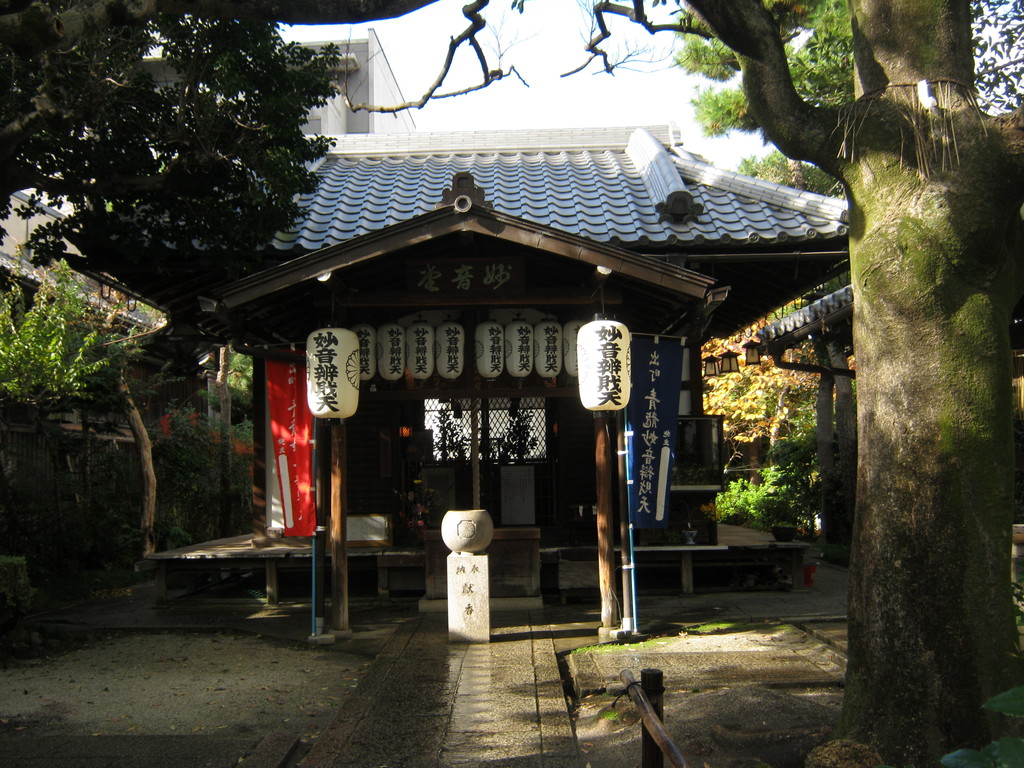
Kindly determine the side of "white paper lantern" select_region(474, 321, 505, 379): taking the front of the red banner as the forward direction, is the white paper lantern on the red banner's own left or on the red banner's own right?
on the red banner's own left

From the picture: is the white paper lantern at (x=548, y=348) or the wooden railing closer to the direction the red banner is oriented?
the wooden railing

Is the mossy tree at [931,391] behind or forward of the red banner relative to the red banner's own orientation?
forward

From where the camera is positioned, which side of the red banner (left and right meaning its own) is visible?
front

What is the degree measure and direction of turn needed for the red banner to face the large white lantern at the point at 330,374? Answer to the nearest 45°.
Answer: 0° — it already faces it

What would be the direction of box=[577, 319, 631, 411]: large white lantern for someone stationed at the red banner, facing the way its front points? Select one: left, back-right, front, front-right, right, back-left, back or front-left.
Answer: front-left

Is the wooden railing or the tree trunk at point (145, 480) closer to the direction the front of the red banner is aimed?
the wooden railing

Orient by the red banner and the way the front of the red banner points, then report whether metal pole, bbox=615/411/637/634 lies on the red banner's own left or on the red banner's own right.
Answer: on the red banner's own left
